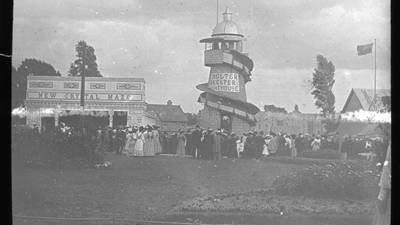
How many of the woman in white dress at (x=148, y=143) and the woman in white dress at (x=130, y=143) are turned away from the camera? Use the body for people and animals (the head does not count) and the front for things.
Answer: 2

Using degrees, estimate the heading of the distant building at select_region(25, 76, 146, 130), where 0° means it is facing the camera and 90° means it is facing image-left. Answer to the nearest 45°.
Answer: approximately 0°

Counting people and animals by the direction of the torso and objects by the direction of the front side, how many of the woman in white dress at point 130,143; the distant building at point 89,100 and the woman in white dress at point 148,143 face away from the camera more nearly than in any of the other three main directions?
2

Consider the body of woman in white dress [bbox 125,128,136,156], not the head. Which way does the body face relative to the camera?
away from the camera

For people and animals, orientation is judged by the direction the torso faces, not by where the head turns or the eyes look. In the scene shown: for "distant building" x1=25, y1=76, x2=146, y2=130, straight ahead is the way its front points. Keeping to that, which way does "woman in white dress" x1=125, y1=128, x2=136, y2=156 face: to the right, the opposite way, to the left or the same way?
the opposite way

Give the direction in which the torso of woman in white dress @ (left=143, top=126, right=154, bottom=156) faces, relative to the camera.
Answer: away from the camera

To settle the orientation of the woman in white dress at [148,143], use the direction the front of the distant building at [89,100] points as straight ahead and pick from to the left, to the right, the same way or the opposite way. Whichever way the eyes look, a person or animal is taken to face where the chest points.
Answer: the opposite way

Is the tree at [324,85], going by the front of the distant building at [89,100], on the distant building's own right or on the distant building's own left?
on the distant building's own left
